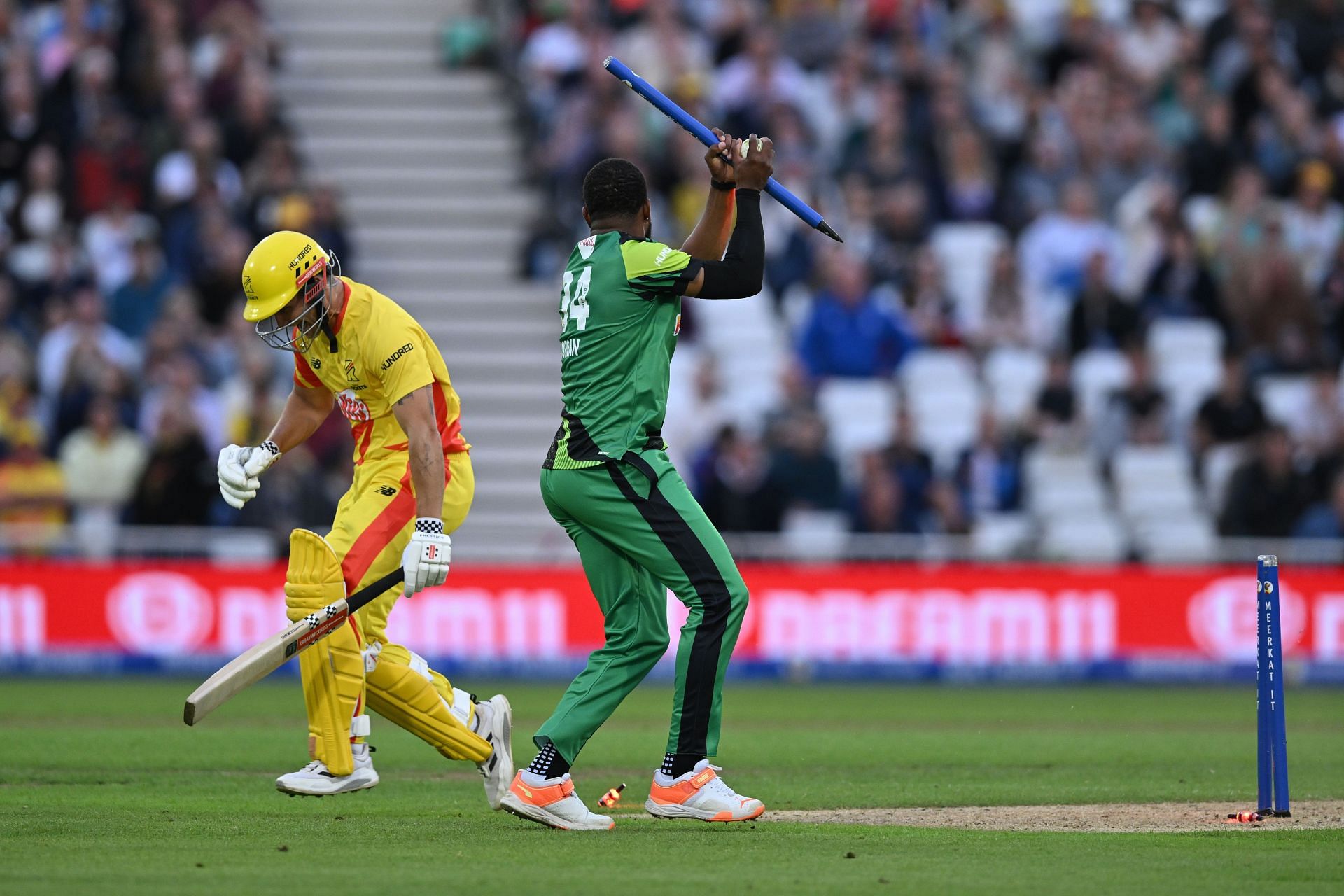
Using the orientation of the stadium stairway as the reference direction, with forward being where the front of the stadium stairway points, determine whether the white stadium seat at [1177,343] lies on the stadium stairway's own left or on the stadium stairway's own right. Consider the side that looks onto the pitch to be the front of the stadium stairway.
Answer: on the stadium stairway's own left

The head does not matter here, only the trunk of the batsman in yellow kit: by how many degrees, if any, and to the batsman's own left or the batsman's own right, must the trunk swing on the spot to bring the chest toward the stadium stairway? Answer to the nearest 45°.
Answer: approximately 135° to the batsman's own right

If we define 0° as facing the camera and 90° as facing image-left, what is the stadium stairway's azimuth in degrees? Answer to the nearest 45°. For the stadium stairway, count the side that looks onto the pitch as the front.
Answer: approximately 0°

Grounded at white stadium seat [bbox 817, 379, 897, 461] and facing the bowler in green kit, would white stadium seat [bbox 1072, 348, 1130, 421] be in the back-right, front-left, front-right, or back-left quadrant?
back-left

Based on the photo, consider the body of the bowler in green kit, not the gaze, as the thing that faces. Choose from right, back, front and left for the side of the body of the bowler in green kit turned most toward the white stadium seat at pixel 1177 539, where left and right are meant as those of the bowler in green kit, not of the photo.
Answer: front

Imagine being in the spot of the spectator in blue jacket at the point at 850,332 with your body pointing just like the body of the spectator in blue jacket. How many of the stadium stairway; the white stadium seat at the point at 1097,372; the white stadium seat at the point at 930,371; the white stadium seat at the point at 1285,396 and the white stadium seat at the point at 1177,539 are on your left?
4

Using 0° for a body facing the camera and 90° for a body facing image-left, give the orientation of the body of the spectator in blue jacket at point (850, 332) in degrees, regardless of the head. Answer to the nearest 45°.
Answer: approximately 0°

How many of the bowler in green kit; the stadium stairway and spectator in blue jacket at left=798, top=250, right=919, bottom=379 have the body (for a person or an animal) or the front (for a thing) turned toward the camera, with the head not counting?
2
